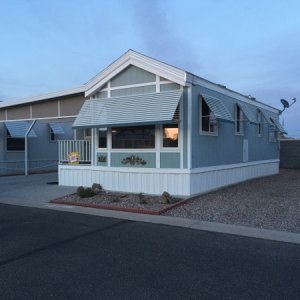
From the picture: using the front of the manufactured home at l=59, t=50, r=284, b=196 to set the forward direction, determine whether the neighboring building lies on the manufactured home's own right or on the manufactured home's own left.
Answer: on the manufactured home's own right

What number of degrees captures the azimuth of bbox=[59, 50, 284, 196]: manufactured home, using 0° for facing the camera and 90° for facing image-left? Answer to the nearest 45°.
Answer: approximately 45°

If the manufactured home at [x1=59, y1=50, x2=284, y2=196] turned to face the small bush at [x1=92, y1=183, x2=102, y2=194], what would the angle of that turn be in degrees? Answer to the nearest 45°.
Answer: approximately 45° to its right

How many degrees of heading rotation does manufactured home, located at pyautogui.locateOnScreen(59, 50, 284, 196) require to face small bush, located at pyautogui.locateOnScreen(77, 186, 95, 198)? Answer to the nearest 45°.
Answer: approximately 45° to its right
